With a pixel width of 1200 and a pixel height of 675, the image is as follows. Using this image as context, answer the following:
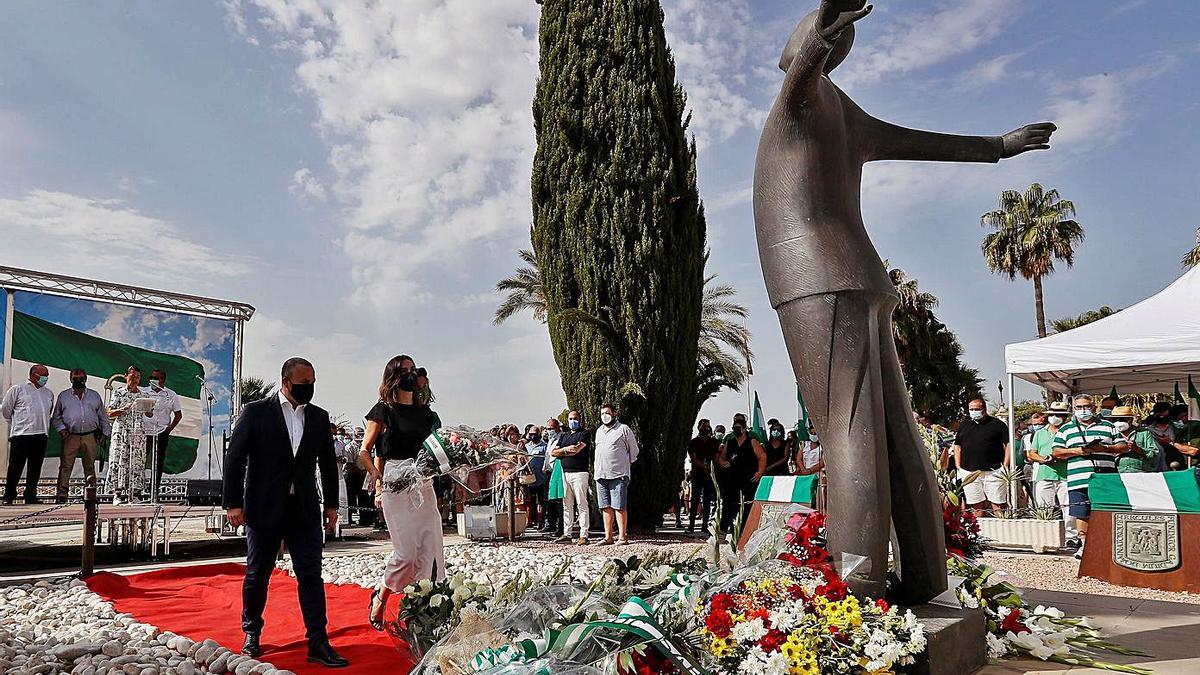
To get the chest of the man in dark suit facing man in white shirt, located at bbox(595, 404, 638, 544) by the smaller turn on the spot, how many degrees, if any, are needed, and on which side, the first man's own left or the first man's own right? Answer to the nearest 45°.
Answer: approximately 90° to the first man's own left

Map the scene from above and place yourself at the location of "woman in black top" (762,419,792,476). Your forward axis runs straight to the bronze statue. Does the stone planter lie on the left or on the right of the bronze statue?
left

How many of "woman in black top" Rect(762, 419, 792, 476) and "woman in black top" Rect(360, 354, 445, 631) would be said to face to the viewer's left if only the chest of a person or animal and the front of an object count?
0

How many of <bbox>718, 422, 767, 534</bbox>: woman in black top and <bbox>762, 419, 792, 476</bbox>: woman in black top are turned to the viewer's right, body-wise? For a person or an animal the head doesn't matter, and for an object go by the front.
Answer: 0

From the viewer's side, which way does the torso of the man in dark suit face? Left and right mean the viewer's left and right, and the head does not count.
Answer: facing the viewer and to the right of the viewer

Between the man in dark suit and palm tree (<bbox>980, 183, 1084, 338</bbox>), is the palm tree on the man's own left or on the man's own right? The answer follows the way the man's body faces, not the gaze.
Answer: on the man's own left

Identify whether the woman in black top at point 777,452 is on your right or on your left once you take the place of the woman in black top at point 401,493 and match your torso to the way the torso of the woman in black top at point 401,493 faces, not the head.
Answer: on your left

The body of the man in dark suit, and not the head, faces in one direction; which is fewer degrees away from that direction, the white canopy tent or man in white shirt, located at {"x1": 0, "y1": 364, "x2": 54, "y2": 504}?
the white canopy tent

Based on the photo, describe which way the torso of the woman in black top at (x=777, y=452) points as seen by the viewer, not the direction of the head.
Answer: toward the camera
